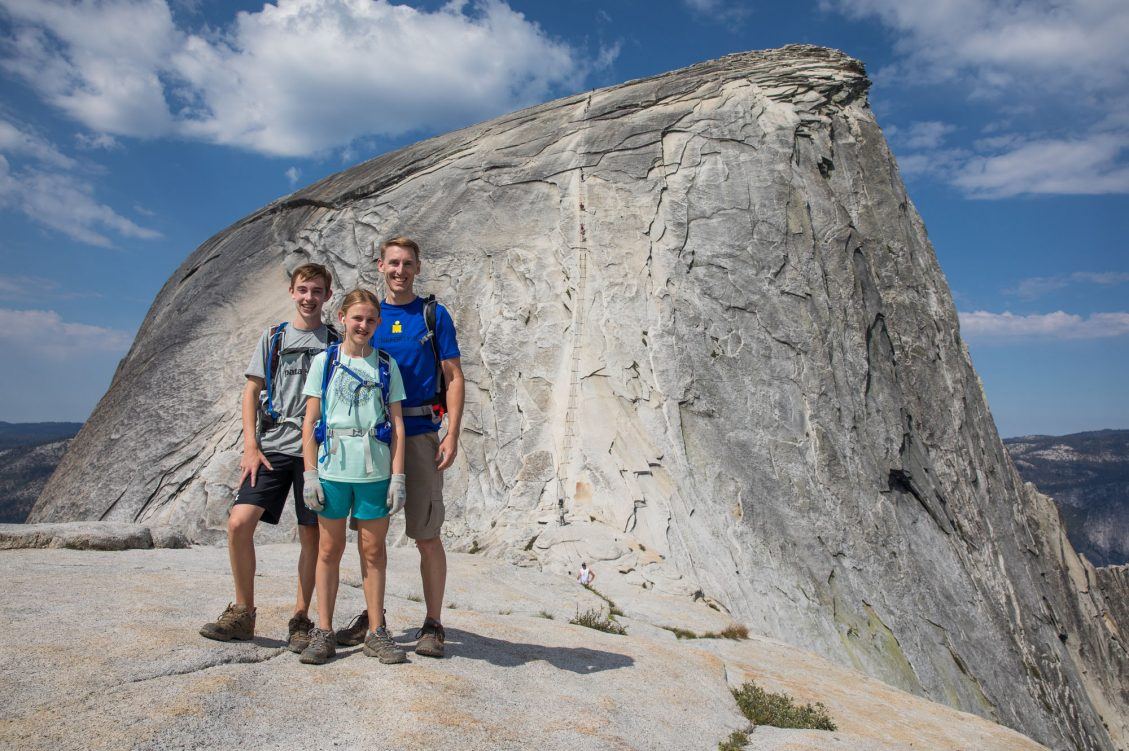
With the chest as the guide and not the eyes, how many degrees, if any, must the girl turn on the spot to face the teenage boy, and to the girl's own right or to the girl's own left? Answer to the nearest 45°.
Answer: approximately 135° to the girl's own right

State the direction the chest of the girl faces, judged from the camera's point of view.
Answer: toward the camera

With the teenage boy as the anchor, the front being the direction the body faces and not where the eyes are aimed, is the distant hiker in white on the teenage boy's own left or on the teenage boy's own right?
on the teenage boy's own left

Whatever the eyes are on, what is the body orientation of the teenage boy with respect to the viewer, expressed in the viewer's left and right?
facing the viewer

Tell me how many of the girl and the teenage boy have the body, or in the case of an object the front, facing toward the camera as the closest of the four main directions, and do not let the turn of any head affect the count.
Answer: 2

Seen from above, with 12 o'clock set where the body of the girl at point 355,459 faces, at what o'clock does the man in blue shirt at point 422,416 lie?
The man in blue shirt is roughly at 8 o'clock from the girl.

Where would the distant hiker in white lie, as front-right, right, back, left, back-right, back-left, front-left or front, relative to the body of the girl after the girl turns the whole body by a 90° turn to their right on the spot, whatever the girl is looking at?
back-right

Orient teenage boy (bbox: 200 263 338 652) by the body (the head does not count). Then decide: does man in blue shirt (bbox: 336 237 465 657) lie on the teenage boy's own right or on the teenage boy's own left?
on the teenage boy's own left

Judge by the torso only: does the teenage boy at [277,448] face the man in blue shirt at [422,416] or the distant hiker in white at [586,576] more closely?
the man in blue shirt
